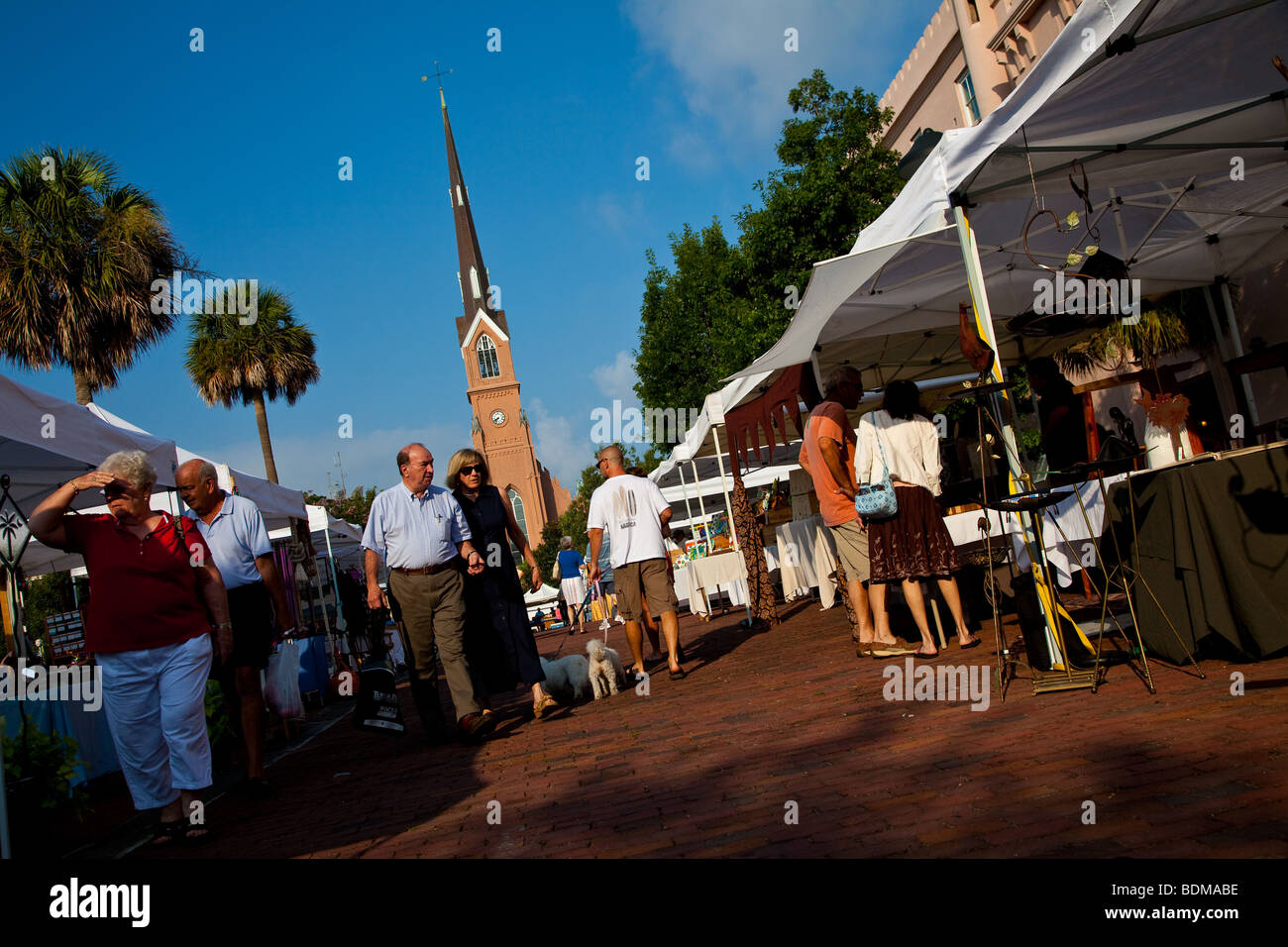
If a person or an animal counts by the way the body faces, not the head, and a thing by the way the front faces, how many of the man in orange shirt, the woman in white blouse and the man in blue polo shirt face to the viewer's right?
1

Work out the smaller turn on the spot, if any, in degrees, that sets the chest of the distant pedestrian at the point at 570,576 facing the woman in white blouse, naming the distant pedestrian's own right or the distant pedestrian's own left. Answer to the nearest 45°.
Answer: approximately 180°

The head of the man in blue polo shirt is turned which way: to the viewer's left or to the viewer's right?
to the viewer's left

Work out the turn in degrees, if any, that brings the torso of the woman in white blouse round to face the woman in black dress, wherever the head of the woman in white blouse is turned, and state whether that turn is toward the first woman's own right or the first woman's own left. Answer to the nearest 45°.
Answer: approximately 90° to the first woman's own left

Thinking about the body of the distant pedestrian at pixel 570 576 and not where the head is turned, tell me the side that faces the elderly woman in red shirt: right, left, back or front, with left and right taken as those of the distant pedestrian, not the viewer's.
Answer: back

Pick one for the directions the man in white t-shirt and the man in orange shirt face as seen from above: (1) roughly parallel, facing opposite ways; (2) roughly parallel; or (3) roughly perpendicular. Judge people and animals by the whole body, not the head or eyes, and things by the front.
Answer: roughly perpendicular

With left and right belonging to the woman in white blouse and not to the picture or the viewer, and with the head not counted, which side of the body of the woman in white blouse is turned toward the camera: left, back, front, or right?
back

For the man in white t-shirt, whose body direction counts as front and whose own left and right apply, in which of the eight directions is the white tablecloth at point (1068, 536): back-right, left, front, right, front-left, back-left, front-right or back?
right

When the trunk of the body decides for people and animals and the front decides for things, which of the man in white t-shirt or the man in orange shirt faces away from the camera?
the man in white t-shirt

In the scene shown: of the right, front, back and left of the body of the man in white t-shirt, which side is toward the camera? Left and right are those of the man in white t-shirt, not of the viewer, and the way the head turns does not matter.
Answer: back

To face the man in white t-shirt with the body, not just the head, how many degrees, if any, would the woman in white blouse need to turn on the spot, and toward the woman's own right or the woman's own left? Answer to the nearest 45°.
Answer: approximately 90° to the woman's own left

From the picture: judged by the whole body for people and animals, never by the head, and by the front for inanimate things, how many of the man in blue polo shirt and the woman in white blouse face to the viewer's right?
0

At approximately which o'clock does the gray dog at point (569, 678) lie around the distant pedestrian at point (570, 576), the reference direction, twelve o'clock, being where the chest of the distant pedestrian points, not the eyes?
The gray dog is roughly at 6 o'clock from the distant pedestrian.

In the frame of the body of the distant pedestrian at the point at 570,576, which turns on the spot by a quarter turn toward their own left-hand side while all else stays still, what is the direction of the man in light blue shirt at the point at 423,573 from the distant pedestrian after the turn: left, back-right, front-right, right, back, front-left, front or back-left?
left

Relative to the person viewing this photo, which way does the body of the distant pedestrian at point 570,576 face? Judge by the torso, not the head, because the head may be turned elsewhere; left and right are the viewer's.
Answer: facing away from the viewer

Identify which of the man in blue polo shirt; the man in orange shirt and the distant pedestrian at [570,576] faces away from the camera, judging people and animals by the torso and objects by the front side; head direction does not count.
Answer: the distant pedestrian

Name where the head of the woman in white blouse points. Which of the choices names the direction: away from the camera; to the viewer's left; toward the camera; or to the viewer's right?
away from the camera

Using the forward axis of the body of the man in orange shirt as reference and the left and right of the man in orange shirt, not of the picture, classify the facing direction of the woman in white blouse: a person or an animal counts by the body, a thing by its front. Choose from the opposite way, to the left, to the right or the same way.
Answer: to the left

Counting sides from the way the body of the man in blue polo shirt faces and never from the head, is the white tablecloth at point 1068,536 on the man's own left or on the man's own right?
on the man's own left

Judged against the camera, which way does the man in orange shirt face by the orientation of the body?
to the viewer's right
